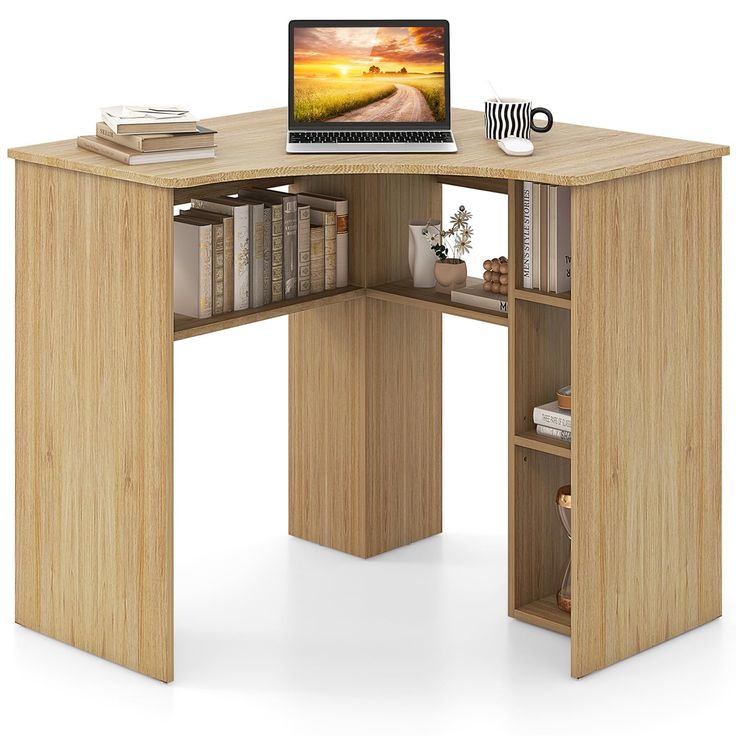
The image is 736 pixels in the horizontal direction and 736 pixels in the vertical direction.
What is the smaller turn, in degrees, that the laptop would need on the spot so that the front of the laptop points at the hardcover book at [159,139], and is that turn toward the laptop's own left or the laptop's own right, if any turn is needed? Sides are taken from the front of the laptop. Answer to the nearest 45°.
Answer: approximately 45° to the laptop's own right

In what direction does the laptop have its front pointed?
toward the camera

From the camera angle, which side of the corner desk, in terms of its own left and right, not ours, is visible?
front
